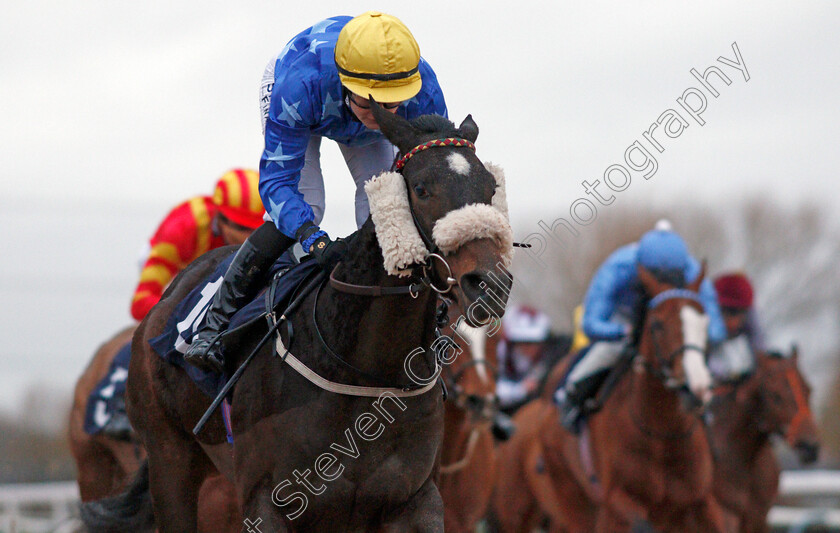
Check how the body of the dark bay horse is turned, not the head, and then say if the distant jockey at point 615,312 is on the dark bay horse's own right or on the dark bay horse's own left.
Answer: on the dark bay horse's own left

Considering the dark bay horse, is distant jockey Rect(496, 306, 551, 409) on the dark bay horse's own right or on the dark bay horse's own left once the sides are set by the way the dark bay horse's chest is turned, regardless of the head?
on the dark bay horse's own left

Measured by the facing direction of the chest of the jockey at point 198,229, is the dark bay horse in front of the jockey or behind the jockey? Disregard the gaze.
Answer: in front

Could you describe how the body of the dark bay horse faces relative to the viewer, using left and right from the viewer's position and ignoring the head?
facing the viewer and to the right of the viewer

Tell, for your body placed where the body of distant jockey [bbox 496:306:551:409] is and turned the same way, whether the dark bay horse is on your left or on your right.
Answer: on your right

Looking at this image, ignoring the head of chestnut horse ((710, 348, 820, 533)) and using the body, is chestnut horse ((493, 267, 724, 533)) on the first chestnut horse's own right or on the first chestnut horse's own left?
on the first chestnut horse's own right
